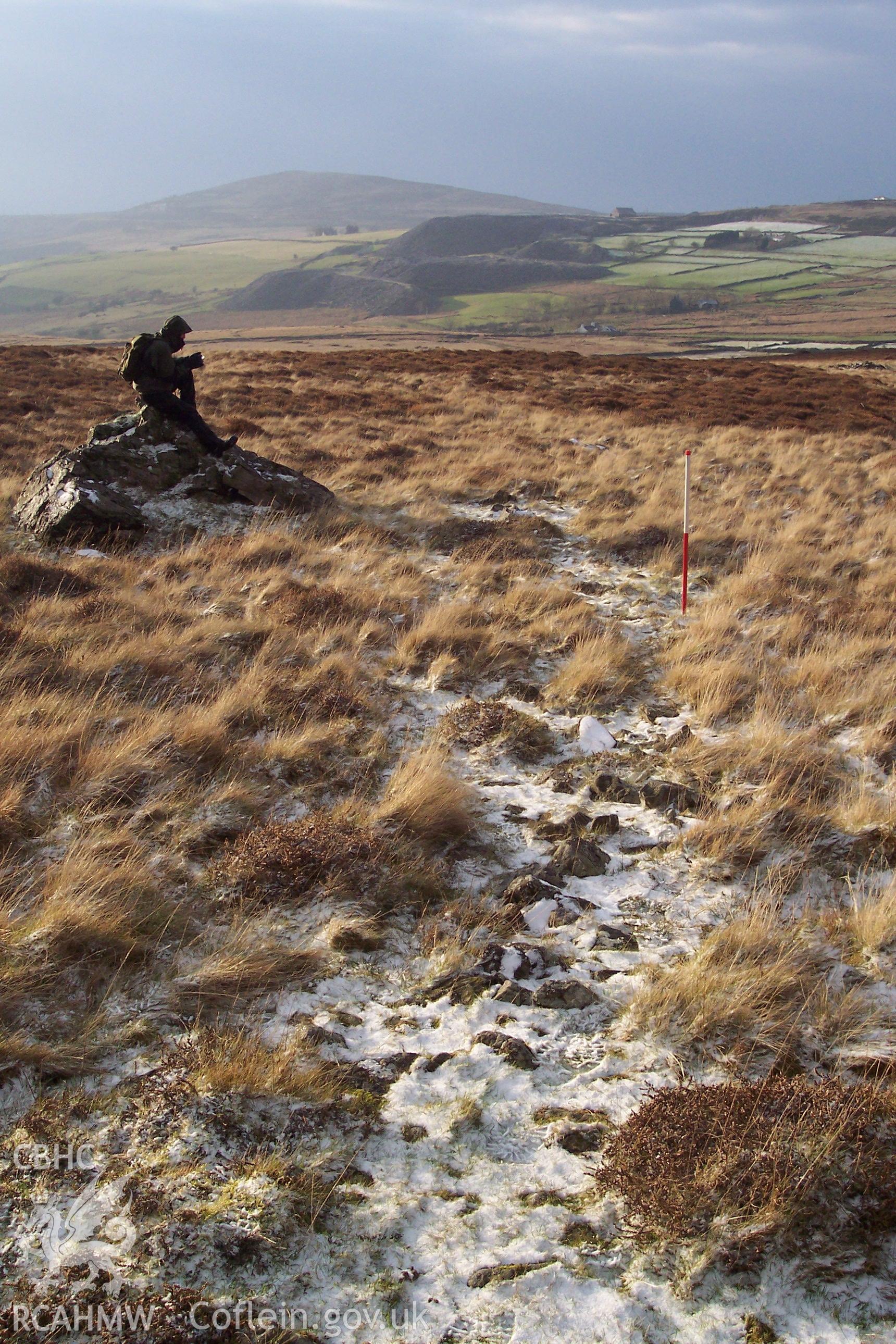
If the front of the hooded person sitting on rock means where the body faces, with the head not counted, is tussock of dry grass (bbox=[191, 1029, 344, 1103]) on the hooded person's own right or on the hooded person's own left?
on the hooded person's own right

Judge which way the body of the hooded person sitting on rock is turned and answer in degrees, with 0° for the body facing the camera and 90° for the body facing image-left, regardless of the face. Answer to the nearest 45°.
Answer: approximately 270°

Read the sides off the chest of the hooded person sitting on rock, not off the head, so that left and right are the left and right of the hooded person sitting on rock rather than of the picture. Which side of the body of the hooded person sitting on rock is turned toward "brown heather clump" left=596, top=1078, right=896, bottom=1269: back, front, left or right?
right

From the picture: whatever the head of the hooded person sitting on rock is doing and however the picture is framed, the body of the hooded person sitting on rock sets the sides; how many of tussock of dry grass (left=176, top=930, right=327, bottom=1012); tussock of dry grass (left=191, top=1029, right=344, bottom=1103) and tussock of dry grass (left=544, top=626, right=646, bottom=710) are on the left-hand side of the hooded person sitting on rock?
0

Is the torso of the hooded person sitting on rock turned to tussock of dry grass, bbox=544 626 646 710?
no

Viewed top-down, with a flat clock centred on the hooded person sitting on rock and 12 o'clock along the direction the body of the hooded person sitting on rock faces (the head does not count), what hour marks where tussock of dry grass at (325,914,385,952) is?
The tussock of dry grass is roughly at 3 o'clock from the hooded person sitting on rock.

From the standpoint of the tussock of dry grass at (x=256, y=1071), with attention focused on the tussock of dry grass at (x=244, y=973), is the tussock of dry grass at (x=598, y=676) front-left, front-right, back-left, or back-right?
front-right

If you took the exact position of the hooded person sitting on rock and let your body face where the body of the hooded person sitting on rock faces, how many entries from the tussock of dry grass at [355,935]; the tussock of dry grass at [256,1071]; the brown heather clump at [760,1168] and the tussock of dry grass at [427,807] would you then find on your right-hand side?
4

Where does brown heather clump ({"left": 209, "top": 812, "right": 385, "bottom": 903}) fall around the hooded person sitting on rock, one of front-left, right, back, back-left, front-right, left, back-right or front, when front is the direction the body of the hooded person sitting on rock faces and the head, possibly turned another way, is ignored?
right

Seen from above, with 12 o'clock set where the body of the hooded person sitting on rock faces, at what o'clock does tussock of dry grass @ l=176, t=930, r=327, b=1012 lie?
The tussock of dry grass is roughly at 3 o'clock from the hooded person sitting on rock.

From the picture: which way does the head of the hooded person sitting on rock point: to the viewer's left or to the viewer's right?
to the viewer's right

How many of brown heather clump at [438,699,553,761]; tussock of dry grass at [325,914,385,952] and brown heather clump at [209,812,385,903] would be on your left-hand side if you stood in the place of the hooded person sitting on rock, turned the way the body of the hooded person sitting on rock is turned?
0

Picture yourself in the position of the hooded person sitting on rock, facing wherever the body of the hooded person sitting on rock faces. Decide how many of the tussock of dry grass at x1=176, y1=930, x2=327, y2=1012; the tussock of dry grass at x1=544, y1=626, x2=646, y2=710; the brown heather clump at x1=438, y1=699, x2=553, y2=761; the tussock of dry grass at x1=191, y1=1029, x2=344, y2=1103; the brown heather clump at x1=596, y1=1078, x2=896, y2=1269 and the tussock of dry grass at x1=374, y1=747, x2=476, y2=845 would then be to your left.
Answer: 0

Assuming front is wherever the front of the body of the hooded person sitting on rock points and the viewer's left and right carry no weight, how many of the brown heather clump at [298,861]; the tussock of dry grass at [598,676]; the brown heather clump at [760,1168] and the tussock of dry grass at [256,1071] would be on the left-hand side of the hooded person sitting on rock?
0

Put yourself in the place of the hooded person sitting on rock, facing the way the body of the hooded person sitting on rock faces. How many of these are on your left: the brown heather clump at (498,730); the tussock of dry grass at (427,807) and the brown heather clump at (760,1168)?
0
